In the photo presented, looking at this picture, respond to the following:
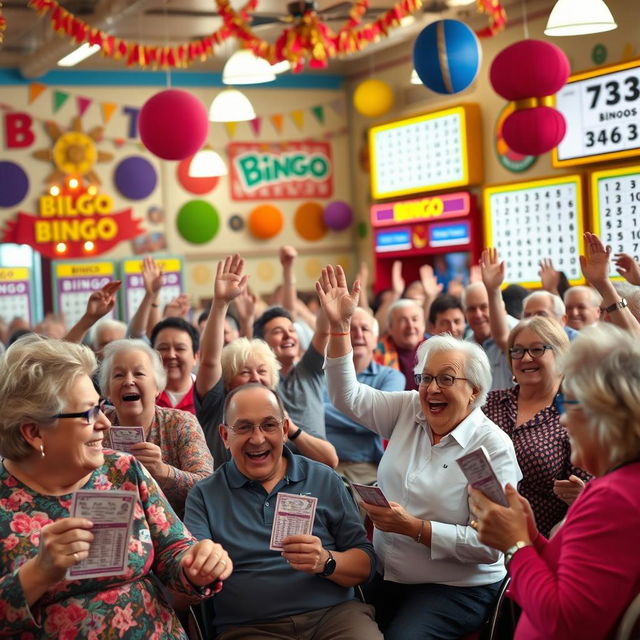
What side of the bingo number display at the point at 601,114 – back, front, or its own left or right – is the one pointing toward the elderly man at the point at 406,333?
front

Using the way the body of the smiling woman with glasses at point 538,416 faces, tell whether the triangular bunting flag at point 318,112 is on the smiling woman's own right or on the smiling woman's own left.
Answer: on the smiling woman's own right

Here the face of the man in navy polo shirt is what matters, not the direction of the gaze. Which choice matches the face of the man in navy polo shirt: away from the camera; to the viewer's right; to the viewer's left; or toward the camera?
toward the camera

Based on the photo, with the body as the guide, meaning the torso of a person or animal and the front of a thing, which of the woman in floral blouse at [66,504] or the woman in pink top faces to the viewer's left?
the woman in pink top

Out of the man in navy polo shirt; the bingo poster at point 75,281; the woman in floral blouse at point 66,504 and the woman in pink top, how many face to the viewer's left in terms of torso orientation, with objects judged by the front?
1

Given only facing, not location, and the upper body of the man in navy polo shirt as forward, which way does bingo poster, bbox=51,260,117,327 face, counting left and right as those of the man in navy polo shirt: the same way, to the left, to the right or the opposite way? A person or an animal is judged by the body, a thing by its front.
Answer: the same way

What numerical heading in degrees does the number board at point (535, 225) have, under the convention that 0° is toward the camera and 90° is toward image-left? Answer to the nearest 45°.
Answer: approximately 45°

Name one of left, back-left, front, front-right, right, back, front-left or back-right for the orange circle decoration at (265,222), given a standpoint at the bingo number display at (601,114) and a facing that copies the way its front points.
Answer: right

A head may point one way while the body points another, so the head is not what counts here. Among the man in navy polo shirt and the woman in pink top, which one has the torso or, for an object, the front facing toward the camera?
the man in navy polo shirt

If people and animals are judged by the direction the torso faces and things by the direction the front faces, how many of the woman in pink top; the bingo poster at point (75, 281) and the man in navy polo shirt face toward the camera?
2

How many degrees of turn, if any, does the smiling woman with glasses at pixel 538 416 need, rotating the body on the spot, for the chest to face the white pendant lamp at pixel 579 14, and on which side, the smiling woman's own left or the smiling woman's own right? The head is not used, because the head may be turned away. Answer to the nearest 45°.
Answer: approximately 135° to the smiling woman's own right

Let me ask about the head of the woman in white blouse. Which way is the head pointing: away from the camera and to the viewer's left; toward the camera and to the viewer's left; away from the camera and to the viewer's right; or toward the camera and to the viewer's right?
toward the camera and to the viewer's left

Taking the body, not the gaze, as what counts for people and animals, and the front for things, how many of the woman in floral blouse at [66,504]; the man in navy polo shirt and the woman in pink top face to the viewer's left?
1

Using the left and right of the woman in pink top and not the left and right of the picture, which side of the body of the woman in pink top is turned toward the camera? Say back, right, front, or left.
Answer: left

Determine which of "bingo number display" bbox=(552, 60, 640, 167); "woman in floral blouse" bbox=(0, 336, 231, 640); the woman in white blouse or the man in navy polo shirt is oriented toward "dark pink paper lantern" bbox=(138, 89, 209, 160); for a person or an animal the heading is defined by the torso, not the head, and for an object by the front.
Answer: the bingo number display

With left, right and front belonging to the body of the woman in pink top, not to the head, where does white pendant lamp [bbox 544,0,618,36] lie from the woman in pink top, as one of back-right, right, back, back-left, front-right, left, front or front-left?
right

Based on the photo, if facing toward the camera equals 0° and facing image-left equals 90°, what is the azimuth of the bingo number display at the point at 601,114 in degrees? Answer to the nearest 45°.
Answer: approximately 45°

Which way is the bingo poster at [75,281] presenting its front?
toward the camera

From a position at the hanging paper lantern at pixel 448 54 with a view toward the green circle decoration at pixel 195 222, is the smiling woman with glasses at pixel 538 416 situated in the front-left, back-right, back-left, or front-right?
back-left

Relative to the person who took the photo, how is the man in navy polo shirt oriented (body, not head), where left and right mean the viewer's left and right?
facing the viewer
